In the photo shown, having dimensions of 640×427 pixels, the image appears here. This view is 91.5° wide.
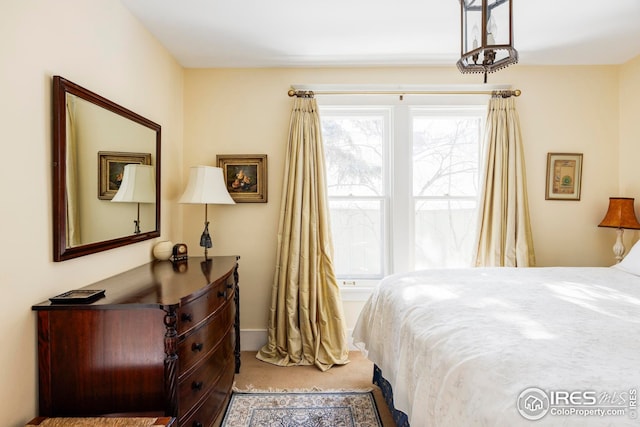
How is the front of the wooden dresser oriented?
to the viewer's right

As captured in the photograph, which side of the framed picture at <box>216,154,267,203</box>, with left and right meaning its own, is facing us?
front

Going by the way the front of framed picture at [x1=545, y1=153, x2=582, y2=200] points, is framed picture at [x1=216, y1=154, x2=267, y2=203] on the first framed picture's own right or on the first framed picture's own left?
on the first framed picture's own right

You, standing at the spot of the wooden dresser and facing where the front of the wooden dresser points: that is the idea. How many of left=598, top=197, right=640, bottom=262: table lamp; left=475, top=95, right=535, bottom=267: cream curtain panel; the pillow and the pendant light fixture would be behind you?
0

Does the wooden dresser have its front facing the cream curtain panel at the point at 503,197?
yes

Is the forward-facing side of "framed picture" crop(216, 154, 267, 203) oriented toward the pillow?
no

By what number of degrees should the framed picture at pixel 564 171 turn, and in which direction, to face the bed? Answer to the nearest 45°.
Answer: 0° — it already faces it

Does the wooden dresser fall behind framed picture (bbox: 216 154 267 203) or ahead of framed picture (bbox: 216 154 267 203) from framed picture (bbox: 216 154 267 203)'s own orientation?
ahead

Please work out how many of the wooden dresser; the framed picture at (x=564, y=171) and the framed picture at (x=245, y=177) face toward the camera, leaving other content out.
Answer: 2

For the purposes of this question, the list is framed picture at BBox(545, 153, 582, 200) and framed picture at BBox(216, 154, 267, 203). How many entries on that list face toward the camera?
2

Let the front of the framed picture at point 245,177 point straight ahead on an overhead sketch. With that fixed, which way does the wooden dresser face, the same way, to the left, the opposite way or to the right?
to the left

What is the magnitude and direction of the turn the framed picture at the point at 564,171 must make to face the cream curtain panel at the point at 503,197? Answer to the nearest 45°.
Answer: approximately 45° to its right

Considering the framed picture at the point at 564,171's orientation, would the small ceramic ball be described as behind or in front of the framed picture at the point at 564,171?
in front
